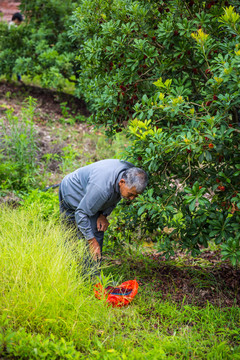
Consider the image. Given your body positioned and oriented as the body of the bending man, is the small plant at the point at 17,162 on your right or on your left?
on your left

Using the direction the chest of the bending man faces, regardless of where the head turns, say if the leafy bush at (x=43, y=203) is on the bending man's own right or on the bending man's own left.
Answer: on the bending man's own left

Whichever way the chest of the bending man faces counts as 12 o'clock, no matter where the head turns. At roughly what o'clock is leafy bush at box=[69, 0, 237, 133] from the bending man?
The leafy bush is roughly at 10 o'clock from the bending man.

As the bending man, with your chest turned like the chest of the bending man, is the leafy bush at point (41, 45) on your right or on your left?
on your left

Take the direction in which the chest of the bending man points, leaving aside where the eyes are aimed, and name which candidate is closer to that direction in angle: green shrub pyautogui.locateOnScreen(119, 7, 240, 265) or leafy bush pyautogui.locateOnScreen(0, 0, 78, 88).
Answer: the green shrub

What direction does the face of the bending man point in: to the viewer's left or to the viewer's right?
to the viewer's right

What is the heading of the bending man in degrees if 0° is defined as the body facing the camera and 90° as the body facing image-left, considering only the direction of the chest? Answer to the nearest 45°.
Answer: approximately 270°
